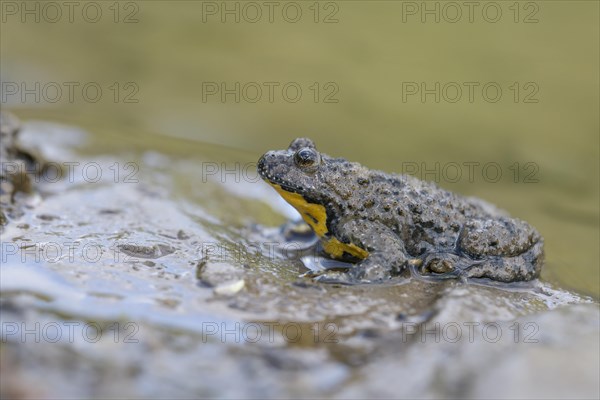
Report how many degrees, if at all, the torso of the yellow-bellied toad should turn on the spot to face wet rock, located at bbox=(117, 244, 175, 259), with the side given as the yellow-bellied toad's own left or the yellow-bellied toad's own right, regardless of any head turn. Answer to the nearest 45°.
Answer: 0° — it already faces it

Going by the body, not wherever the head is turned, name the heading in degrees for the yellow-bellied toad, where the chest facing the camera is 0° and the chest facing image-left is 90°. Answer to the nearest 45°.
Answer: approximately 90°
